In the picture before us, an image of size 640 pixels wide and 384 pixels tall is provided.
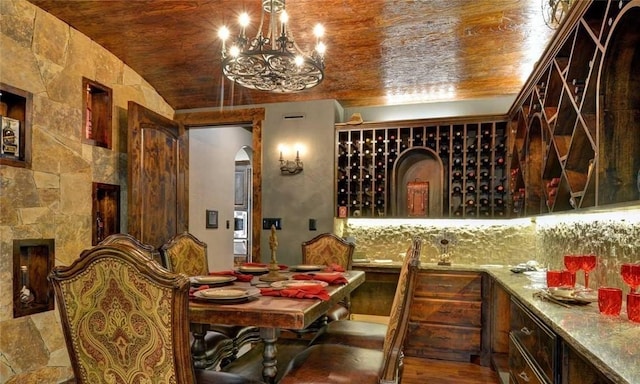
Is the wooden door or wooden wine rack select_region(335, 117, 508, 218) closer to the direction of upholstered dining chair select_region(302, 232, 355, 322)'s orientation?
the wooden door

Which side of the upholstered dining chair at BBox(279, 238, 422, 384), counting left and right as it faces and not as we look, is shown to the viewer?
left

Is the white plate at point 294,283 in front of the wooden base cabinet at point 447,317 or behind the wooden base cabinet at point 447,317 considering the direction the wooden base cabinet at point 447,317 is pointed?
in front

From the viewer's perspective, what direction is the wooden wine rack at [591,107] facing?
to the viewer's left

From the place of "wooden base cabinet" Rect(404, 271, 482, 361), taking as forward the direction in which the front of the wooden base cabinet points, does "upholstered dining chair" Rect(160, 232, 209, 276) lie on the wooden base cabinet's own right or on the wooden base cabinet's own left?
on the wooden base cabinet's own right

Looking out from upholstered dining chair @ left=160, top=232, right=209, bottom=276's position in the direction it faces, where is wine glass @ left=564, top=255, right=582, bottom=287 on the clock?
The wine glass is roughly at 12 o'clock from the upholstered dining chair.

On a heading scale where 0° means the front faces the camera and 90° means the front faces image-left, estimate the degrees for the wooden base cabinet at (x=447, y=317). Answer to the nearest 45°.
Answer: approximately 0°

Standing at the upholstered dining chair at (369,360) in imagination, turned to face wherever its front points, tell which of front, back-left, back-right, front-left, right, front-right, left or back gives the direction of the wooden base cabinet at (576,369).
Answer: back-left

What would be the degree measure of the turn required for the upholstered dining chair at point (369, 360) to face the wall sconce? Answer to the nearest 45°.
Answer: approximately 90° to its right

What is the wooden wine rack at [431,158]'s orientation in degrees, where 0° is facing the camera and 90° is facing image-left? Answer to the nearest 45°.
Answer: approximately 0°
